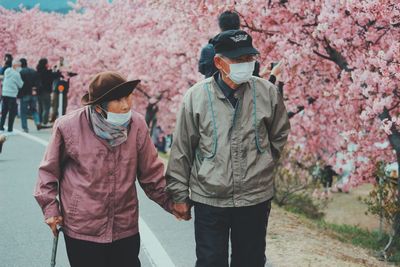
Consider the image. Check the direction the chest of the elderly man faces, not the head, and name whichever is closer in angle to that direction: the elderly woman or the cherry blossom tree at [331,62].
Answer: the elderly woman

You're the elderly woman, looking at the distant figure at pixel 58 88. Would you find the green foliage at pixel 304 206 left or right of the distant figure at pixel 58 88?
right

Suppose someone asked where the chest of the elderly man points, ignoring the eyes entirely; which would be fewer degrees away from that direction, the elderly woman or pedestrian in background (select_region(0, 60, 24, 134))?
the elderly woman

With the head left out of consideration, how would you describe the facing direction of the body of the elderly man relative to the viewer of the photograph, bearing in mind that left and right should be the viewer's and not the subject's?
facing the viewer

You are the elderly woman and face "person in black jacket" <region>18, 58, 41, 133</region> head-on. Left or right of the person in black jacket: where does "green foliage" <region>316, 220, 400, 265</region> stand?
right

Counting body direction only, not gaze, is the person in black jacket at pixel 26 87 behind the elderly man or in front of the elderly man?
behind

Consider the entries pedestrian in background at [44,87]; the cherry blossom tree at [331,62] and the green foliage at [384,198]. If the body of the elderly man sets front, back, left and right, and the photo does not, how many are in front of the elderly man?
0

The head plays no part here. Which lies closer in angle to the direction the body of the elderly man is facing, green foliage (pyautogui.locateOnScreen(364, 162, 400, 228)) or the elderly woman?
the elderly woman

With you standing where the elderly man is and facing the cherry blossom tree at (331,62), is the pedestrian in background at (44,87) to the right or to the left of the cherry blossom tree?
left

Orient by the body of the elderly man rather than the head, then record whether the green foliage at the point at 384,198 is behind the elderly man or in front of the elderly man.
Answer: behind

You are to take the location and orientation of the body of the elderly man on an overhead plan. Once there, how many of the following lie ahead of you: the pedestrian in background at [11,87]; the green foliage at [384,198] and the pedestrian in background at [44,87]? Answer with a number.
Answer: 0
